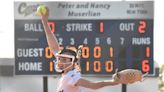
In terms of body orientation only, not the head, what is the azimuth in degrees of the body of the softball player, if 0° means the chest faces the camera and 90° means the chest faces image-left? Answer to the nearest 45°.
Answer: approximately 45°

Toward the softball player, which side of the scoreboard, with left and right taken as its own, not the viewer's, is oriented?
front

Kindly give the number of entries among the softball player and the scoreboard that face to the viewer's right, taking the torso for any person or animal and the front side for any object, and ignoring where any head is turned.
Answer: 0

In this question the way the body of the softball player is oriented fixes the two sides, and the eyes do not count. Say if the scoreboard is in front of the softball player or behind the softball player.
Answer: behind

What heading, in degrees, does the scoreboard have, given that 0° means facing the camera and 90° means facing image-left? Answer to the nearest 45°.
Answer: approximately 0°
